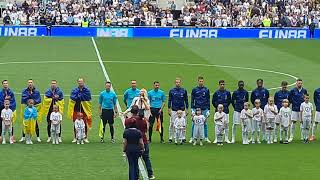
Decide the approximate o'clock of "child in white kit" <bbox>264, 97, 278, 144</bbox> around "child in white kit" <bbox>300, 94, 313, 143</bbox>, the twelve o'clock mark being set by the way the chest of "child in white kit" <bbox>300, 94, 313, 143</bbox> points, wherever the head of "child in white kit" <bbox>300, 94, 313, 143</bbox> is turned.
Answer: "child in white kit" <bbox>264, 97, 278, 144</bbox> is roughly at 2 o'clock from "child in white kit" <bbox>300, 94, 313, 143</bbox>.

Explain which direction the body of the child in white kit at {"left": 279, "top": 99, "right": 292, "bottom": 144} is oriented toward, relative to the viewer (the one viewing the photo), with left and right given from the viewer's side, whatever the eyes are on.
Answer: facing the viewer

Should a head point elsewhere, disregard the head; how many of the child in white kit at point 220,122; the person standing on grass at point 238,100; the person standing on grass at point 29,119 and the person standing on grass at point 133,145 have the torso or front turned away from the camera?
1

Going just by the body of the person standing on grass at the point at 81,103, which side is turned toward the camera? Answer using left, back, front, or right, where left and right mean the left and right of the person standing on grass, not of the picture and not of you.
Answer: front

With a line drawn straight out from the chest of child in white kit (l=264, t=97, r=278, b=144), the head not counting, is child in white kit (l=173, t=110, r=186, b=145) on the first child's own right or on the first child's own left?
on the first child's own right

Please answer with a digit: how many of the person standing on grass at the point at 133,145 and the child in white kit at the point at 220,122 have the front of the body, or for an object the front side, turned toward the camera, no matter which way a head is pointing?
1

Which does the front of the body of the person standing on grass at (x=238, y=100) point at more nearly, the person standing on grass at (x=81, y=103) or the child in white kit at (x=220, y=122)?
the child in white kit

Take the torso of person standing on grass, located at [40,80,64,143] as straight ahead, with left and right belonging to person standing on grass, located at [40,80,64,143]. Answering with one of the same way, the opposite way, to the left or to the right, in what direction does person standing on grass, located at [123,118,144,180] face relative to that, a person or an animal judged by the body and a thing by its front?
the opposite way

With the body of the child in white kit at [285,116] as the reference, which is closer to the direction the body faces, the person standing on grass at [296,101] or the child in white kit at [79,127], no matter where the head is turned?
the child in white kit

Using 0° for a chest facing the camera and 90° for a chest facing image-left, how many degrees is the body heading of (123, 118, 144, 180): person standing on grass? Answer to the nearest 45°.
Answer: approximately 180°

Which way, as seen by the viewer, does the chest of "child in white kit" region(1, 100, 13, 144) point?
toward the camera

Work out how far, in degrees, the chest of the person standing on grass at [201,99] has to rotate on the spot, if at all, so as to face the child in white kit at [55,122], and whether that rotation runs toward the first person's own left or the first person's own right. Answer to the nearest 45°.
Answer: approximately 90° to the first person's own right

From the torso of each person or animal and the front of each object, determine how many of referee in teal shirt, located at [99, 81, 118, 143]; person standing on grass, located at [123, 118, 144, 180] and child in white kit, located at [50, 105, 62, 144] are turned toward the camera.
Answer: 2
